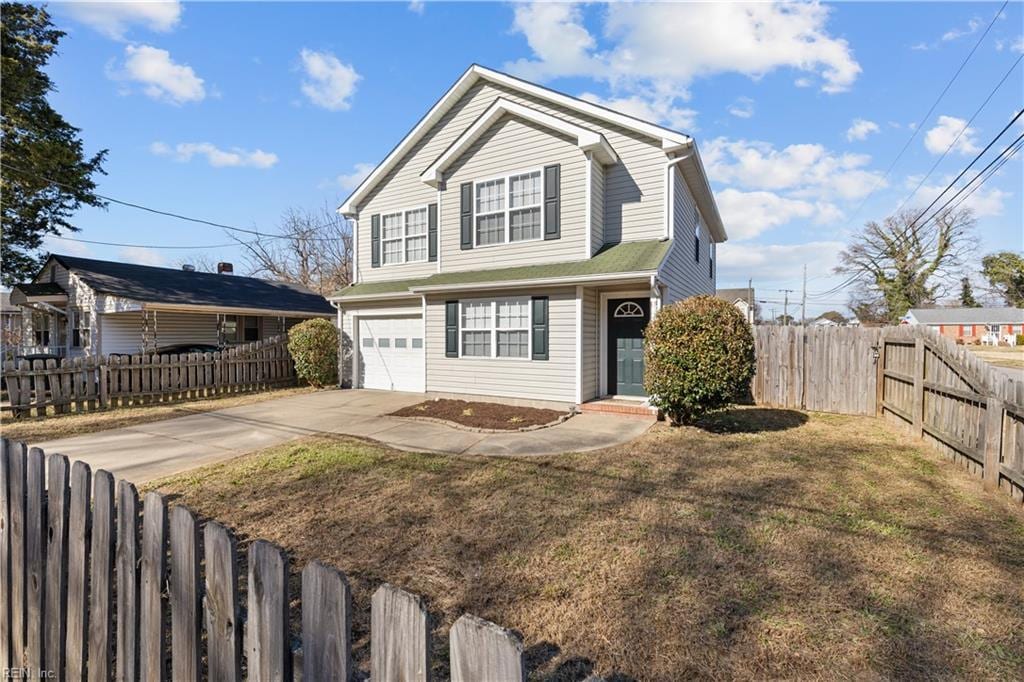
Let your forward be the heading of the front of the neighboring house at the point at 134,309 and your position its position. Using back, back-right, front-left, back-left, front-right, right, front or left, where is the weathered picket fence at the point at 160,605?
front-left

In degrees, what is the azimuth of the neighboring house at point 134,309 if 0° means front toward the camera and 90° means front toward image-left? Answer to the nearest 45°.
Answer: approximately 45°

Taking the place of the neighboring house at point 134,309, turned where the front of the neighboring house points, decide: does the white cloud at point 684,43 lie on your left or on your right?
on your left

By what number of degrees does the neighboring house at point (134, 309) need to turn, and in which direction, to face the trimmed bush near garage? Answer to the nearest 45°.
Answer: approximately 90° to its left

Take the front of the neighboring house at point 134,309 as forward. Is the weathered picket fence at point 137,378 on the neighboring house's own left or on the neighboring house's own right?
on the neighboring house's own left

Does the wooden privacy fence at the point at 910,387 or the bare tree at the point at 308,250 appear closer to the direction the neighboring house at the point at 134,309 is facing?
the wooden privacy fence

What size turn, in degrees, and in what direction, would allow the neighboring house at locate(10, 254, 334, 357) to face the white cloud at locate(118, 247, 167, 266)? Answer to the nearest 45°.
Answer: approximately 135° to its right

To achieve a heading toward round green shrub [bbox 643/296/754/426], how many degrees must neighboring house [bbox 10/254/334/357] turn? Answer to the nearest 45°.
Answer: approximately 90° to its left
